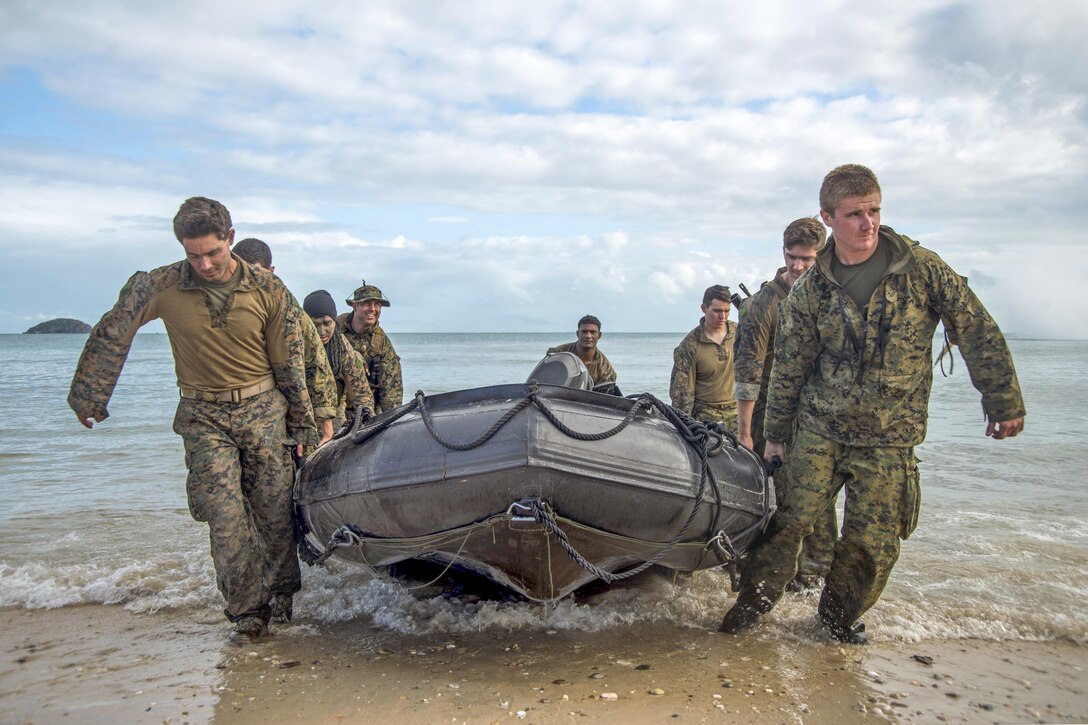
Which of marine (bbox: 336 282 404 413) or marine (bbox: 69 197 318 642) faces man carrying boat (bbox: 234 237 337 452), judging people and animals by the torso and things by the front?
marine (bbox: 336 282 404 413)

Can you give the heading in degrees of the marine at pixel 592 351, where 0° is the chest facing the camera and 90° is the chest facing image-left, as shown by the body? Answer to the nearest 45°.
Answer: approximately 0°

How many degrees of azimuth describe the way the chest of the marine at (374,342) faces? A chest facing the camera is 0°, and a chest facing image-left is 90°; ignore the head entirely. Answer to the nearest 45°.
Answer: approximately 0°

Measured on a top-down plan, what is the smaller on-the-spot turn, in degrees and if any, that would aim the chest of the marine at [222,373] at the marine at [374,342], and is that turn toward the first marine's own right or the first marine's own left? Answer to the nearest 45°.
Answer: approximately 135° to the first marine's own left

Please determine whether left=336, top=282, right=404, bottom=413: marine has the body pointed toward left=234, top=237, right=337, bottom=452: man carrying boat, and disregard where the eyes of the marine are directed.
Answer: yes
